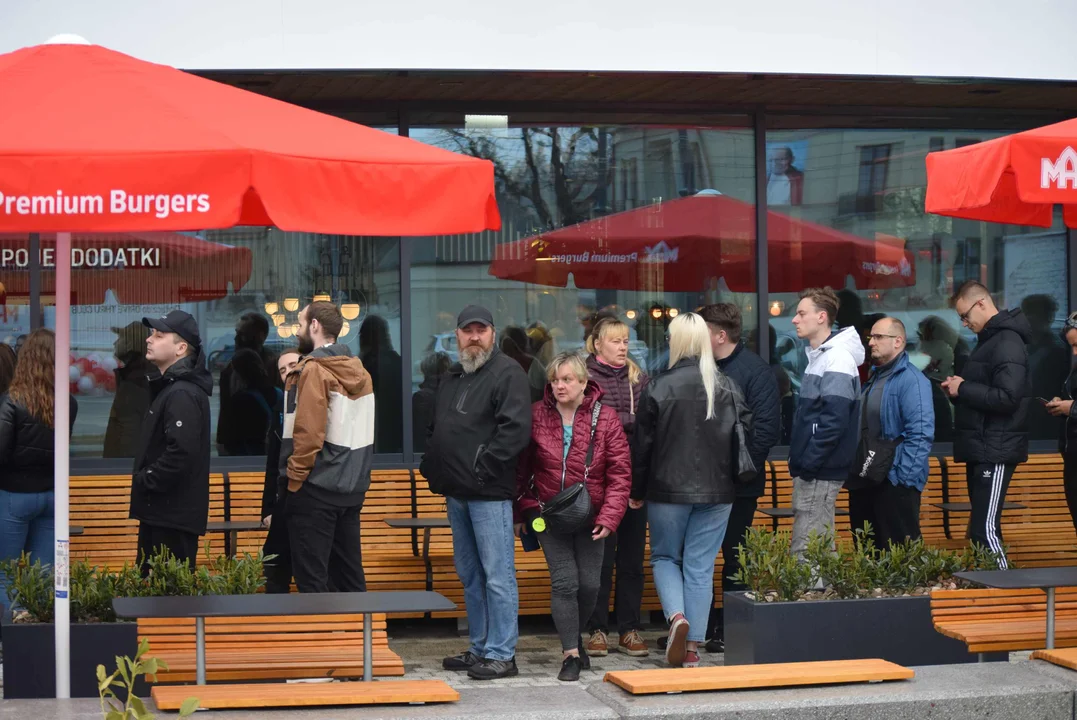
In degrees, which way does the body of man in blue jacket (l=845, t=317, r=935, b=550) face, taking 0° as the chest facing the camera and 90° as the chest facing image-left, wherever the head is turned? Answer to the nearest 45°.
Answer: approximately 45°

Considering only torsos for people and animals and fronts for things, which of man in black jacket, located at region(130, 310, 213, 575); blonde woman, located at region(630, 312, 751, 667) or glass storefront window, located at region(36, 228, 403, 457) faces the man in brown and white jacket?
the glass storefront window

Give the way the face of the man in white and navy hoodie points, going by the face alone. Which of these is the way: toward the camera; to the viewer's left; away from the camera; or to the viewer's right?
to the viewer's left

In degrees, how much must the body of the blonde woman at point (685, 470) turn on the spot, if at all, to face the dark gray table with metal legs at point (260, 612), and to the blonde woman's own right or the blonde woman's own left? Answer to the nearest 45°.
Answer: approximately 135° to the blonde woman's own left

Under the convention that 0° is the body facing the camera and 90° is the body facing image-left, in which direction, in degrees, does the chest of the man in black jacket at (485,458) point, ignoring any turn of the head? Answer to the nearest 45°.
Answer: approximately 45°

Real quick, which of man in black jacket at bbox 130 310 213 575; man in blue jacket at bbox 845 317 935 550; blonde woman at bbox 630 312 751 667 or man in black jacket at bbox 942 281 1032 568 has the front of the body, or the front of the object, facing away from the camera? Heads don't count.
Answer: the blonde woman

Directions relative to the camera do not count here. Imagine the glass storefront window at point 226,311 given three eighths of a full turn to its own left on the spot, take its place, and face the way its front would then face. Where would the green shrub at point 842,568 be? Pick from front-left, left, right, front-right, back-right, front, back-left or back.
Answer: right

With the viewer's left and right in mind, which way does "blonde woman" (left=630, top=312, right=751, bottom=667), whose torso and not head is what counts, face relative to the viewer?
facing away from the viewer

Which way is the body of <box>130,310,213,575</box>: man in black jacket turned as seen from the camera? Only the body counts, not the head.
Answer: to the viewer's left

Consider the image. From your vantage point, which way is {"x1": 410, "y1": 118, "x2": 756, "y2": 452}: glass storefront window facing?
toward the camera

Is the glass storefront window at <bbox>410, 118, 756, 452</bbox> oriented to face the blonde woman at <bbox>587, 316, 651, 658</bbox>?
yes

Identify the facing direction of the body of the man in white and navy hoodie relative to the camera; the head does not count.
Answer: to the viewer's left

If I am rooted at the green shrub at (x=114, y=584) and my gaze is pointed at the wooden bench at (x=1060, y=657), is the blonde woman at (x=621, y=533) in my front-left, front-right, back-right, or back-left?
front-left

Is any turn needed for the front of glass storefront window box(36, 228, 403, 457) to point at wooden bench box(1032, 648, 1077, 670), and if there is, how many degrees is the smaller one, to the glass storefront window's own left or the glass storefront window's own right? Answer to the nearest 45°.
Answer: approximately 45° to the glass storefront window's own left

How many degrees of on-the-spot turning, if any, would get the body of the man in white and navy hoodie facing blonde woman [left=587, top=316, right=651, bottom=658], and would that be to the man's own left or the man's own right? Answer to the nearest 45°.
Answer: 0° — they already face them
